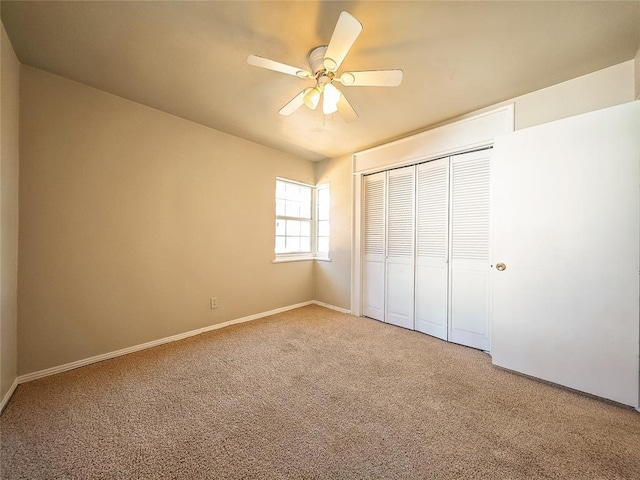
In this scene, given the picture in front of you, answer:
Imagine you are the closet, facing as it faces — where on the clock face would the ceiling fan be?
The ceiling fan is roughly at 11 o'clock from the closet.

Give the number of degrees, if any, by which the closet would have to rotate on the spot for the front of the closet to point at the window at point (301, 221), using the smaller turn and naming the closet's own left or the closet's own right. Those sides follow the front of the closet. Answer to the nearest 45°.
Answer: approximately 45° to the closet's own right

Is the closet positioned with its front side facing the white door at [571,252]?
no

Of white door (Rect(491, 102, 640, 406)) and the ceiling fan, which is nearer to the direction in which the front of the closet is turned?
the ceiling fan

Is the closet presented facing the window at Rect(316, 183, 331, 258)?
no

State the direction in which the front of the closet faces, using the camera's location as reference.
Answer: facing the viewer and to the left of the viewer

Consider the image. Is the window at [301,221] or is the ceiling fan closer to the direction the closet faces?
the ceiling fan

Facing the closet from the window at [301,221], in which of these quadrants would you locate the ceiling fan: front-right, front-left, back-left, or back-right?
front-right
